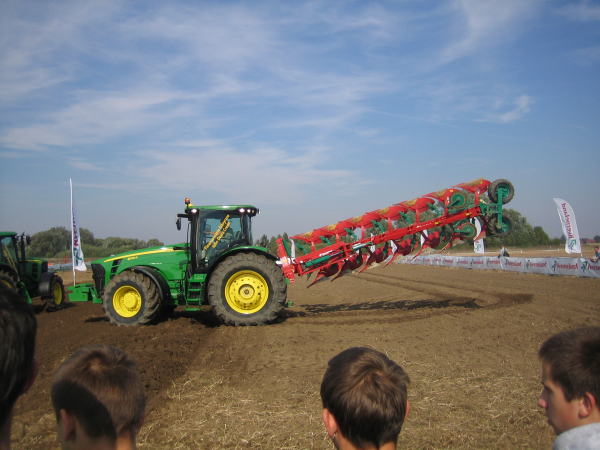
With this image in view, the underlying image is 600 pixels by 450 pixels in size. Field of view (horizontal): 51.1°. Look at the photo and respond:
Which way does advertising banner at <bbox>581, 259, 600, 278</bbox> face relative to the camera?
toward the camera

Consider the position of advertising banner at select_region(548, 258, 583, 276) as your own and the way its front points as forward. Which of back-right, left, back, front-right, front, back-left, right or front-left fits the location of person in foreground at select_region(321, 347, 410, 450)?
front

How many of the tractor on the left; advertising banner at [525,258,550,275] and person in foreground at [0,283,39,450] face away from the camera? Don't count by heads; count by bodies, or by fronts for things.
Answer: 1

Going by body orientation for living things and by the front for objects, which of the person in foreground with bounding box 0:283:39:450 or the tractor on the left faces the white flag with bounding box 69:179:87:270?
the person in foreground

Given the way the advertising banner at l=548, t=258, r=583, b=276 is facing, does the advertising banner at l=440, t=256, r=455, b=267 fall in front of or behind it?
behind

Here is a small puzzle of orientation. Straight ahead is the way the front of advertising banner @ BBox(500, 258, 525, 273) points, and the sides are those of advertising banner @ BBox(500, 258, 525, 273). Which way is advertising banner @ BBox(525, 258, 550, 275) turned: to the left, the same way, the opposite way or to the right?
the same way

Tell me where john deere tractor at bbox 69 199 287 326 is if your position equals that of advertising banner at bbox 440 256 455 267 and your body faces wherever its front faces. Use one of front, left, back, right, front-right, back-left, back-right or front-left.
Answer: front

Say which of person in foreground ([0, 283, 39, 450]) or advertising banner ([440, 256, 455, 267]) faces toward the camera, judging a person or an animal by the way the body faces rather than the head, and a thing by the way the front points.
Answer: the advertising banner

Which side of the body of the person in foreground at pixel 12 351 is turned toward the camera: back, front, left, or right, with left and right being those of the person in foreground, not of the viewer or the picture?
back

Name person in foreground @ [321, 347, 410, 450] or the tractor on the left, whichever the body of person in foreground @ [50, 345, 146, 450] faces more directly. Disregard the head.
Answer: the tractor on the left

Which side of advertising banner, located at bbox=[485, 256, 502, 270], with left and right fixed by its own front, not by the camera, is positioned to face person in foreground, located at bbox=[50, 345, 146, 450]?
front

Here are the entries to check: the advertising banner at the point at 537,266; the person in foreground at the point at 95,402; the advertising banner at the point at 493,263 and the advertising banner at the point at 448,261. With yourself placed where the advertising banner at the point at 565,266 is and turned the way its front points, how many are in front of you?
1

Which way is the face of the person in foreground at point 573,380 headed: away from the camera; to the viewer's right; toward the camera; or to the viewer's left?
to the viewer's left

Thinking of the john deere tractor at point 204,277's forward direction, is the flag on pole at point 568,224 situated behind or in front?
behind

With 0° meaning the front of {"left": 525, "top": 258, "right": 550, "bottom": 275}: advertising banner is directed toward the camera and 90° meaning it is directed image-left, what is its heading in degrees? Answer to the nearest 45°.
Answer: approximately 0°

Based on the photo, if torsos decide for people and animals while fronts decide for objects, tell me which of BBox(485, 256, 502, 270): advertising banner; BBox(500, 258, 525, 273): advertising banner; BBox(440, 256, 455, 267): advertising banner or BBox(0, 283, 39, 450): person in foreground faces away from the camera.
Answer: the person in foreground

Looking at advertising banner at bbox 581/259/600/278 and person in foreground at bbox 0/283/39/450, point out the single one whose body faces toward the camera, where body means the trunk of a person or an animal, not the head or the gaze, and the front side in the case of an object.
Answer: the advertising banner

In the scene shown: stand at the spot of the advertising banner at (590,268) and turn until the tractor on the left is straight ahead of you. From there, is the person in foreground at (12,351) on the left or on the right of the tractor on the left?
left

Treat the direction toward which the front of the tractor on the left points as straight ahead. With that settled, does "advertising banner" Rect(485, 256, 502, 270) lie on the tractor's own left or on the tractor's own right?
on the tractor's own left

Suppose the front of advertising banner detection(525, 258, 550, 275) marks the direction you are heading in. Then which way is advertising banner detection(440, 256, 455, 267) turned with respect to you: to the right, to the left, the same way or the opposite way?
the same way
